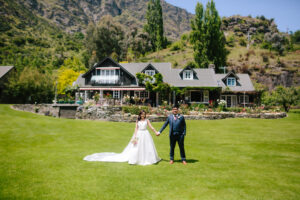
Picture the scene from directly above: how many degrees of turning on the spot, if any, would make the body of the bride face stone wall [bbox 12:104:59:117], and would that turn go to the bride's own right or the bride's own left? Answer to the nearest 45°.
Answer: approximately 135° to the bride's own right

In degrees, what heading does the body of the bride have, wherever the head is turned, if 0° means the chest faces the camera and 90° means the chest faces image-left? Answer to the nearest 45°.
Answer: approximately 0°

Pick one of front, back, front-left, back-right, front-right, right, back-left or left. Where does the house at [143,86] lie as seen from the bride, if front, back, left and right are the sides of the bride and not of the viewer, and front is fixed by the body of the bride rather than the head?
back

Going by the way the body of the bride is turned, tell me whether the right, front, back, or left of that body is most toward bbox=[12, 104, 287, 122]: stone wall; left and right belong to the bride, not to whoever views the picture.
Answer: back

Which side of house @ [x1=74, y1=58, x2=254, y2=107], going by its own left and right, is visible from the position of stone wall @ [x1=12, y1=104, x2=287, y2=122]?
front

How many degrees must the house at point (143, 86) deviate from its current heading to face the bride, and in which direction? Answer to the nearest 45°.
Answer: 0° — it already faces them

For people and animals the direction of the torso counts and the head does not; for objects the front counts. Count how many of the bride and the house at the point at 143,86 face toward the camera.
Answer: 2

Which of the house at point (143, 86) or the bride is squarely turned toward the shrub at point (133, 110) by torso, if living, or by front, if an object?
the house

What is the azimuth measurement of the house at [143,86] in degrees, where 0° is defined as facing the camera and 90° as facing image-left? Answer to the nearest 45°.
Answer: approximately 0°
